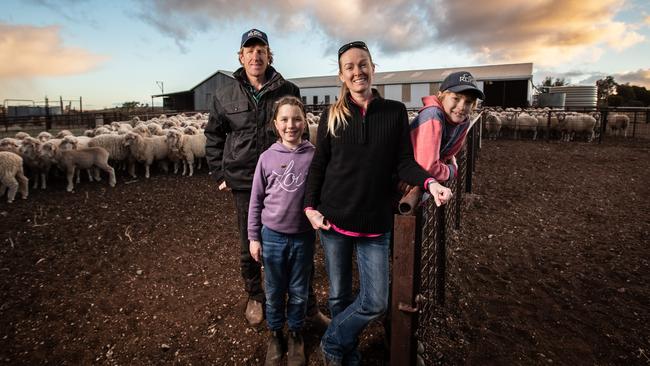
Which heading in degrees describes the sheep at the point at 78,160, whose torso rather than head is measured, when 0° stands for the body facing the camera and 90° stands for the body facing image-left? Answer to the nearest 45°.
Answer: approximately 90°

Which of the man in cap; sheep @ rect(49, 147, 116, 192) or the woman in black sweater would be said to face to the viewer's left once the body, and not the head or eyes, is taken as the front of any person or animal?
the sheep

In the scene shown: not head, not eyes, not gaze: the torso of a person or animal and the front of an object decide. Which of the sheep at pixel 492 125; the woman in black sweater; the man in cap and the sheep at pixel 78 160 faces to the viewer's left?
the sheep at pixel 78 160
